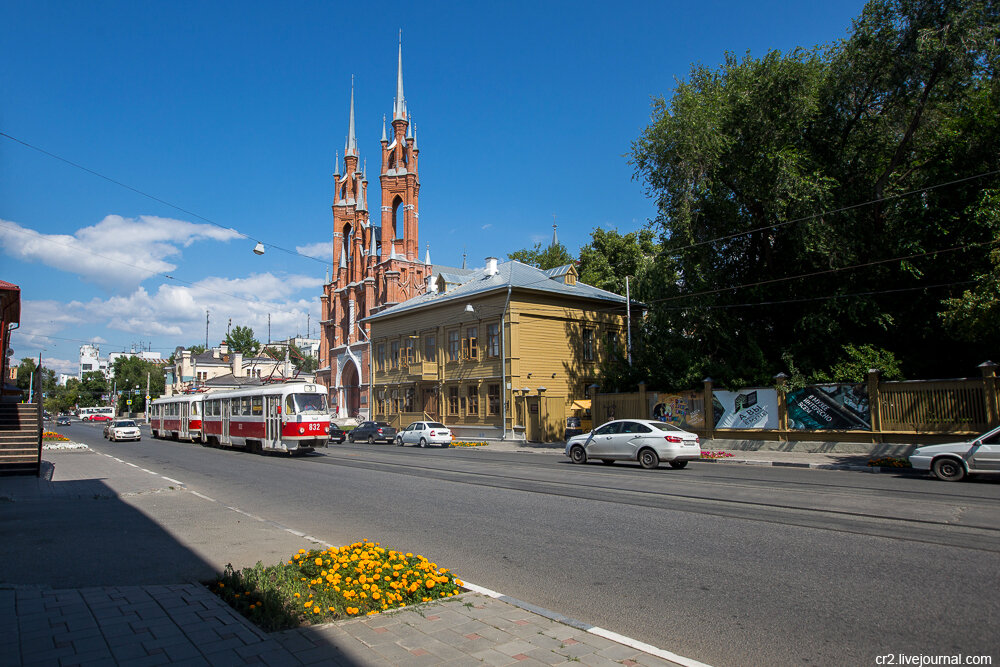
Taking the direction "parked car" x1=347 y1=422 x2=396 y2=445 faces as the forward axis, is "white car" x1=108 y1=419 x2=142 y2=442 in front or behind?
in front

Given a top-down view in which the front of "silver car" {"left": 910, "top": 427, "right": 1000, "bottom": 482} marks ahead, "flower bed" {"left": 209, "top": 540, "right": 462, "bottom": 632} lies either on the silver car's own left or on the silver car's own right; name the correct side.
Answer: on the silver car's own left

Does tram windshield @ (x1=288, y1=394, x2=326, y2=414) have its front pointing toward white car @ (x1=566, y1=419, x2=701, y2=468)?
yes

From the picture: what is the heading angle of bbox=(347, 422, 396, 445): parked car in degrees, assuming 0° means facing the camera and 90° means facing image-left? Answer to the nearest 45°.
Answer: approximately 135°

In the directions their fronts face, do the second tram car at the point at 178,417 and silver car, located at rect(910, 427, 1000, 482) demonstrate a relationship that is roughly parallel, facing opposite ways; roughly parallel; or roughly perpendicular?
roughly parallel, facing opposite ways

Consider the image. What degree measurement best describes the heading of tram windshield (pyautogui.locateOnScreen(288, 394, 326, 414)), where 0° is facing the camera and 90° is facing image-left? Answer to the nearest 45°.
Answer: approximately 315°

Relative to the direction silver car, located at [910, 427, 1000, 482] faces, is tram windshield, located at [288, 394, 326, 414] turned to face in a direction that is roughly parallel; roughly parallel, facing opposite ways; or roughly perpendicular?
roughly parallel, facing opposite ways

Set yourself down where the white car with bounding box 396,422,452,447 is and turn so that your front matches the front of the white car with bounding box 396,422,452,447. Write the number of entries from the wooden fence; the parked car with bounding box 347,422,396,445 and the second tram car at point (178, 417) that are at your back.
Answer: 1

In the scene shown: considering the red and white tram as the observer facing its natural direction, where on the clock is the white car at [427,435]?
The white car is roughly at 9 o'clock from the red and white tram.

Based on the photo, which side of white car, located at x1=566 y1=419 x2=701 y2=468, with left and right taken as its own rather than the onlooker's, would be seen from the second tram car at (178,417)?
front

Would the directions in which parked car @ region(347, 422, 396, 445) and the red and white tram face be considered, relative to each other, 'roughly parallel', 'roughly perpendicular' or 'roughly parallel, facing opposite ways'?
roughly parallel, facing opposite ways

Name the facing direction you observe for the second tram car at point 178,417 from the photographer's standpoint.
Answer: facing the viewer and to the right of the viewer

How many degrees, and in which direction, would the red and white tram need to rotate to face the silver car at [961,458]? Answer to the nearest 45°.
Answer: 0° — it already faces it

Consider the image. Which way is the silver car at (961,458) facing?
to the viewer's left

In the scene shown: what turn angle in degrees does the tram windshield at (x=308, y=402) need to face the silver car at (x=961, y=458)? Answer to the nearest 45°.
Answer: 0° — it already faces it

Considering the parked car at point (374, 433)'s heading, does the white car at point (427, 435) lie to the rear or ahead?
to the rear
